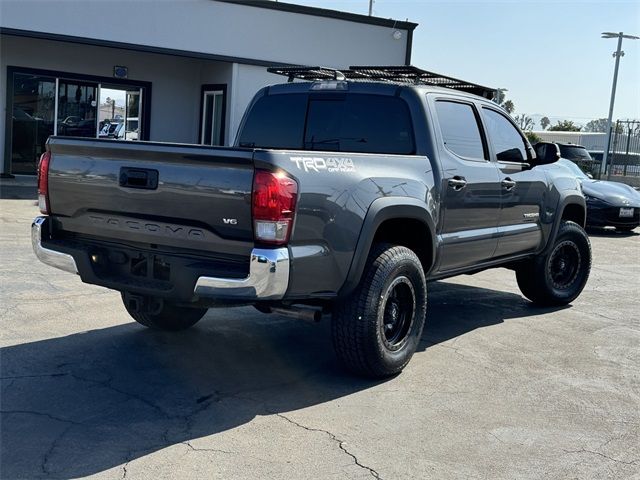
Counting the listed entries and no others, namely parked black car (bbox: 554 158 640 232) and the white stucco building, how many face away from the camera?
0

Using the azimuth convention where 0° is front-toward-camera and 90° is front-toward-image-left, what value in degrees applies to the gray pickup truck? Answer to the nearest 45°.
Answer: approximately 225°

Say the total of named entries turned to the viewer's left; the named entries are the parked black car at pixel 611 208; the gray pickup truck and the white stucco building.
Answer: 0

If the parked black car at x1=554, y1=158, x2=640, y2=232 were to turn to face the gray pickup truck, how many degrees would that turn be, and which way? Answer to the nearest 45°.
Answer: approximately 45° to its right

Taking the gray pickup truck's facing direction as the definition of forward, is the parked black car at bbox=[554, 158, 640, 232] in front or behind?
in front

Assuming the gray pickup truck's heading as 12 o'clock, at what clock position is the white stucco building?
The white stucco building is roughly at 10 o'clock from the gray pickup truck.

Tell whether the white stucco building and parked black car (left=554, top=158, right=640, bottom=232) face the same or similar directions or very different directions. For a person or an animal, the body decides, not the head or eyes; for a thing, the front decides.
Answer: same or similar directions

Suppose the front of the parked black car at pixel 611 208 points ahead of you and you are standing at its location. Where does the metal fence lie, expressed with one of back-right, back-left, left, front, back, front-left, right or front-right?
back-left

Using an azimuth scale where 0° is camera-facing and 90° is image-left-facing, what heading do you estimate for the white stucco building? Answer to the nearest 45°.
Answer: approximately 315°

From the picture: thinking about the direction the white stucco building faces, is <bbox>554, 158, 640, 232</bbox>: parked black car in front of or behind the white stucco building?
in front

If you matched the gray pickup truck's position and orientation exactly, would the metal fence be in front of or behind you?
in front

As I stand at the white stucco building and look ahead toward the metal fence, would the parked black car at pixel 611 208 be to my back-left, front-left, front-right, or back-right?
front-right

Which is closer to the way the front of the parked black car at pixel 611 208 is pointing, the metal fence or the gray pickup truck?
the gray pickup truck

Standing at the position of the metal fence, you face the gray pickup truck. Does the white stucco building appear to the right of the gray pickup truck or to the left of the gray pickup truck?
right

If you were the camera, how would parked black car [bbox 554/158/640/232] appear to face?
facing the viewer and to the right of the viewer

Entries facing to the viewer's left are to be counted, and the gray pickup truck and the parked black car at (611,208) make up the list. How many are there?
0
